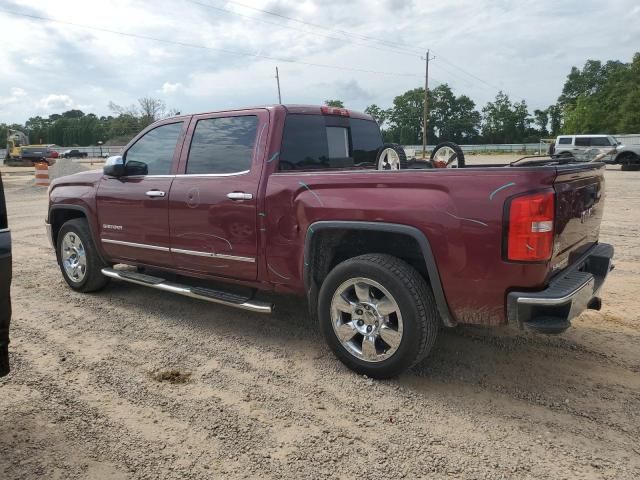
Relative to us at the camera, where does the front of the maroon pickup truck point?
facing away from the viewer and to the left of the viewer

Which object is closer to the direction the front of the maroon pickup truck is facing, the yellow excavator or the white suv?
the yellow excavator

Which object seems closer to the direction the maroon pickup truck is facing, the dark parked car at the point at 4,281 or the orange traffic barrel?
the orange traffic barrel

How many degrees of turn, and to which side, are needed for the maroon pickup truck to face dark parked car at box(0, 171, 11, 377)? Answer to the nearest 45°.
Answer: approximately 90° to its left

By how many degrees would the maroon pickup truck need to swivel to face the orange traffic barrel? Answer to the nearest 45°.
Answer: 0° — it already faces it

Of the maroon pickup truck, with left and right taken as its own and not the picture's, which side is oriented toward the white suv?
right

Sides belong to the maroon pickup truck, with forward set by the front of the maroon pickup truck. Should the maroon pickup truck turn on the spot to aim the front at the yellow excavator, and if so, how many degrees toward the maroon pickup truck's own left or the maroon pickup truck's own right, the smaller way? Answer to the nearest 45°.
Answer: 0° — it already faces it
